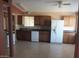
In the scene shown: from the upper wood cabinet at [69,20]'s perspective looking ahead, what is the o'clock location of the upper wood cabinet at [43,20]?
the upper wood cabinet at [43,20] is roughly at 3 o'clock from the upper wood cabinet at [69,20].

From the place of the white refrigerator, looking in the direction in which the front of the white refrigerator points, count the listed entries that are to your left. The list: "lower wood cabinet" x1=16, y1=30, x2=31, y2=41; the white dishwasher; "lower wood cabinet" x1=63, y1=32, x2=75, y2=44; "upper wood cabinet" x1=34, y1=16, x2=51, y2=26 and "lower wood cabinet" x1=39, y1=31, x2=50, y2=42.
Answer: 1

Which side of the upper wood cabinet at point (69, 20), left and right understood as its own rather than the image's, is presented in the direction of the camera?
front

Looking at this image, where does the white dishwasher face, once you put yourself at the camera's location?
facing the viewer

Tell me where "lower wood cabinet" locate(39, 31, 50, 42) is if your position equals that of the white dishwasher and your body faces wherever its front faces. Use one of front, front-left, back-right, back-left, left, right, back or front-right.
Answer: left

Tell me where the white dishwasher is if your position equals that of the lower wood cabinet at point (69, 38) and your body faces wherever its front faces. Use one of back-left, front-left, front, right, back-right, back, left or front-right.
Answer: right

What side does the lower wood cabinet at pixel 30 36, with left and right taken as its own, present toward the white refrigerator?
left

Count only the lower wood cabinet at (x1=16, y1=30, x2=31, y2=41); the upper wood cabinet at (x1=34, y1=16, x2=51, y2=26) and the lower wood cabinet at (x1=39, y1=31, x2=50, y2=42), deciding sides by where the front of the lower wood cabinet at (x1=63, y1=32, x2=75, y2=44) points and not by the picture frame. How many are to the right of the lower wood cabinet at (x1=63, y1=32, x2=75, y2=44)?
3
